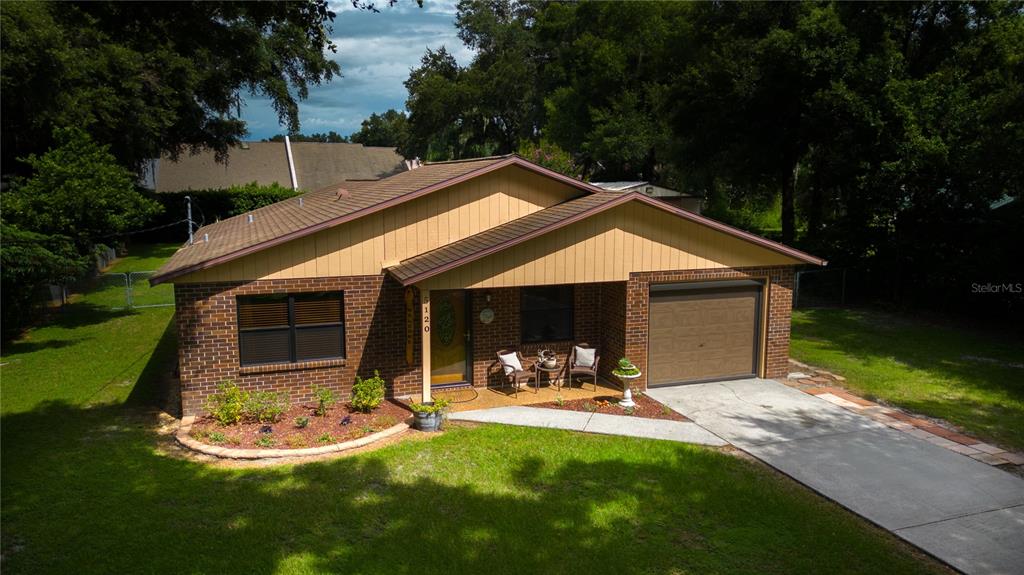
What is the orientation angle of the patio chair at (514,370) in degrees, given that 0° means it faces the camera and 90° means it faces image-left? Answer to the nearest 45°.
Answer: approximately 315°

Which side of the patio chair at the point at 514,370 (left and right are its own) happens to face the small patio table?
left

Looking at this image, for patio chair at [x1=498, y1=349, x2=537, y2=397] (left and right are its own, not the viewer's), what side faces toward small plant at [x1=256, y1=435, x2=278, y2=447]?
right

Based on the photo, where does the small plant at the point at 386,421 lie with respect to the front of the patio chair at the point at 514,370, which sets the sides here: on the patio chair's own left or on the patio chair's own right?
on the patio chair's own right

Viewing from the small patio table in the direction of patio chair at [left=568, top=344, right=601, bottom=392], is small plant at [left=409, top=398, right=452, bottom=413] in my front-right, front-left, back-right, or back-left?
back-right

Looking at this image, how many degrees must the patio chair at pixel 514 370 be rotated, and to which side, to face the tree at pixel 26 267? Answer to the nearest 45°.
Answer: approximately 135° to its right

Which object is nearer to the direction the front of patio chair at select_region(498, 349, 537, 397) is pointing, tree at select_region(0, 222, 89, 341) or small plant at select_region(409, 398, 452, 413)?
the small plant

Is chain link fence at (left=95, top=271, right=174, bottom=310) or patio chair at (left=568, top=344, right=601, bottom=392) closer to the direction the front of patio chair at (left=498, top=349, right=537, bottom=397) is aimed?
the patio chair
